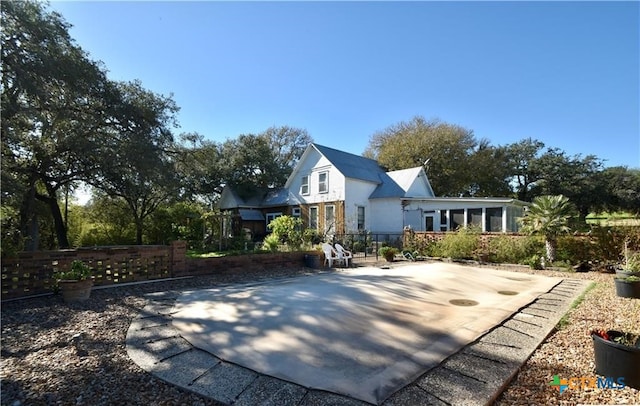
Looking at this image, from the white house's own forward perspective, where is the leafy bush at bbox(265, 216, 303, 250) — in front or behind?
in front

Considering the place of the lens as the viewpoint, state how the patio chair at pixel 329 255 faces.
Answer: facing the viewer and to the right of the viewer

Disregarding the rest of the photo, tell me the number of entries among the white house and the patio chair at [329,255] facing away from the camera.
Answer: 0

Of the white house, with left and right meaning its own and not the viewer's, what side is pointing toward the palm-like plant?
left

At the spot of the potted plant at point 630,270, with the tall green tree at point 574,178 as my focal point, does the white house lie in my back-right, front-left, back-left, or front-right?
front-left

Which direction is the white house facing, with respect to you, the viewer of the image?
facing the viewer and to the left of the viewer

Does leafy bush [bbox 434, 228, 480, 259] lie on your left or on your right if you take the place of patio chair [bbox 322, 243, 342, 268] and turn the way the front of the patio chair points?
on your left

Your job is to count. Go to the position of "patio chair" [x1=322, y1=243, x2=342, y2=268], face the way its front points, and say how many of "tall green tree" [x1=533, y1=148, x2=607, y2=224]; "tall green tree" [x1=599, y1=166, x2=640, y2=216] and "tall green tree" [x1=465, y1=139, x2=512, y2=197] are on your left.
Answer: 3

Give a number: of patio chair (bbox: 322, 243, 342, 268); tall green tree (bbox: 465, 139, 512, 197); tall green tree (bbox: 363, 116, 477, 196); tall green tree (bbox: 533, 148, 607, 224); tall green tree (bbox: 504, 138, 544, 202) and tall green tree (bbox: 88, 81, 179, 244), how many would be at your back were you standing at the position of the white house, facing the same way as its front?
4

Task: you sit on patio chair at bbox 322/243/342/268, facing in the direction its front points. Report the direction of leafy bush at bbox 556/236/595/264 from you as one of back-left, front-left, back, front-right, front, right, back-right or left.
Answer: front-left

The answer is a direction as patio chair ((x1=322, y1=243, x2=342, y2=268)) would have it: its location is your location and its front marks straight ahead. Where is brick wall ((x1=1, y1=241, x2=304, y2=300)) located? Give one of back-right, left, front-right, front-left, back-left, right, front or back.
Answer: right

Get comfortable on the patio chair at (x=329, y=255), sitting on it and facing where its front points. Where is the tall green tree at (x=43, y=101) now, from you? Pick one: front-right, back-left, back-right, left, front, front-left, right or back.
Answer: back-right

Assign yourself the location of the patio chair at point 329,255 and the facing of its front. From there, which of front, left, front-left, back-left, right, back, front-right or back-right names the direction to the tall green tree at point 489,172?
left
